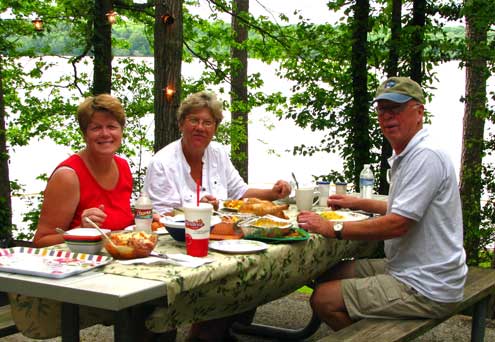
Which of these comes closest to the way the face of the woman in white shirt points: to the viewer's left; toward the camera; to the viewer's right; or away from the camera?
toward the camera

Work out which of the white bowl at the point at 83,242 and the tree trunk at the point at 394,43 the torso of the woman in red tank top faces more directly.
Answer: the white bowl

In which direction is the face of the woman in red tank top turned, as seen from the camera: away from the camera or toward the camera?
toward the camera

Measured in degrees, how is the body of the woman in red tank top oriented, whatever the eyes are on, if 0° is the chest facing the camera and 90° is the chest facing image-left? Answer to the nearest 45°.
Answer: approximately 315°

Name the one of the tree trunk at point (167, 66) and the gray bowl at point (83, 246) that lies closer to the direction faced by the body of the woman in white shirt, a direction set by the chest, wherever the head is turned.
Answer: the gray bowl

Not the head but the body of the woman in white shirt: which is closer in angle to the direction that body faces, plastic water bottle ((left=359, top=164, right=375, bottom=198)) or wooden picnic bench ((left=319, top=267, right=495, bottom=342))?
the wooden picnic bench

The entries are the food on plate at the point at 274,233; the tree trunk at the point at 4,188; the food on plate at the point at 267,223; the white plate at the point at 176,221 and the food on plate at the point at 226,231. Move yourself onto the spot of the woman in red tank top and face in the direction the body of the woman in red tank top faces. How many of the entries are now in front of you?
4

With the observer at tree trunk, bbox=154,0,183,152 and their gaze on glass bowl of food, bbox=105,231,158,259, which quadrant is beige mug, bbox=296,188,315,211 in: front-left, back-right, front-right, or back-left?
front-left

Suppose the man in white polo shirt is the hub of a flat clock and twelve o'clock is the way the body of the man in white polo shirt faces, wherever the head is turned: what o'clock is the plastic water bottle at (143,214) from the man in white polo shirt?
The plastic water bottle is roughly at 11 o'clock from the man in white polo shirt.

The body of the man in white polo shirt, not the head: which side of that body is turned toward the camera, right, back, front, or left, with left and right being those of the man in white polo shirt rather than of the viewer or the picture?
left

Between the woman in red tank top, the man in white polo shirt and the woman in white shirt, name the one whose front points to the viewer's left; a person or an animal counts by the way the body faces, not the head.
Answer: the man in white polo shirt

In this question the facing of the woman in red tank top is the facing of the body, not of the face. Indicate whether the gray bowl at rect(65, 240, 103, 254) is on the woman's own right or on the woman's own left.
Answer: on the woman's own right

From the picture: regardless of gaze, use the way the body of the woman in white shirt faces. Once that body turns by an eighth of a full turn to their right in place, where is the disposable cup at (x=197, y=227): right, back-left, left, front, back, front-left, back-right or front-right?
front

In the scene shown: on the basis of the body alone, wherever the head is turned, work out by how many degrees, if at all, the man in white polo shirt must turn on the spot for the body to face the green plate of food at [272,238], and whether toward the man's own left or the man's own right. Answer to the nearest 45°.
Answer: approximately 45° to the man's own left

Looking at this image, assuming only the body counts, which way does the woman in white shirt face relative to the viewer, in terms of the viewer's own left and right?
facing the viewer and to the right of the viewer

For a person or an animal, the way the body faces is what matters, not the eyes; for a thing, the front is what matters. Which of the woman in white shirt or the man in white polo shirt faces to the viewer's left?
the man in white polo shirt

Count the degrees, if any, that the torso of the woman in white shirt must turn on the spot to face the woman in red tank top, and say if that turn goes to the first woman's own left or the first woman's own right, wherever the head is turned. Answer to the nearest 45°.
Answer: approximately 90° to the first woman's own right
